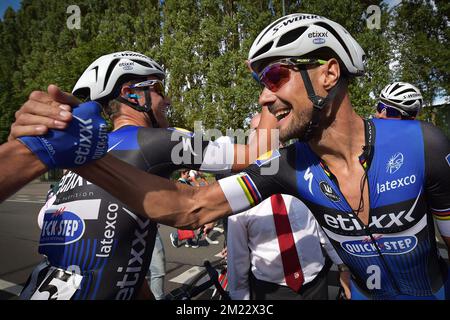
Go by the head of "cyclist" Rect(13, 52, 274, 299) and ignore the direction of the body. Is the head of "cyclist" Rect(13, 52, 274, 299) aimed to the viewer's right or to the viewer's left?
to the viewer's right

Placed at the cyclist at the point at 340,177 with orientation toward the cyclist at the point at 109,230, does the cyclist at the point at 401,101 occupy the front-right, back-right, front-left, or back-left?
back-right

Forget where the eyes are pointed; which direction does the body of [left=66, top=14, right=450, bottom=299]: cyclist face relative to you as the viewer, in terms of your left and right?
facing the viewer and to the left of the viewer

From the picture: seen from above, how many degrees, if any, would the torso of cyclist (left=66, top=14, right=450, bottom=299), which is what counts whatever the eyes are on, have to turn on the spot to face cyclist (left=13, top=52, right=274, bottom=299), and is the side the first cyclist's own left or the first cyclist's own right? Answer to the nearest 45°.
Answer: approximately 45° to the first cyclist's own right

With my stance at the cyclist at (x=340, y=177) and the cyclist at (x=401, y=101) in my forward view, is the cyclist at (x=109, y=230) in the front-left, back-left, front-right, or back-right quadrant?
back-left

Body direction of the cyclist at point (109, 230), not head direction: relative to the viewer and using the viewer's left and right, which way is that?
facing away from the viewer and to the right of the viewer

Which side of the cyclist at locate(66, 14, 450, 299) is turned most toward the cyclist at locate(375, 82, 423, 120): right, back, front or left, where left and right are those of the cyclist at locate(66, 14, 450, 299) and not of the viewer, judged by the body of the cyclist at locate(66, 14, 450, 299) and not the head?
back

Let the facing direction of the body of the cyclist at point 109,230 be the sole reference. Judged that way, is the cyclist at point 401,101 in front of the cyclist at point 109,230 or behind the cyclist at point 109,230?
in front
